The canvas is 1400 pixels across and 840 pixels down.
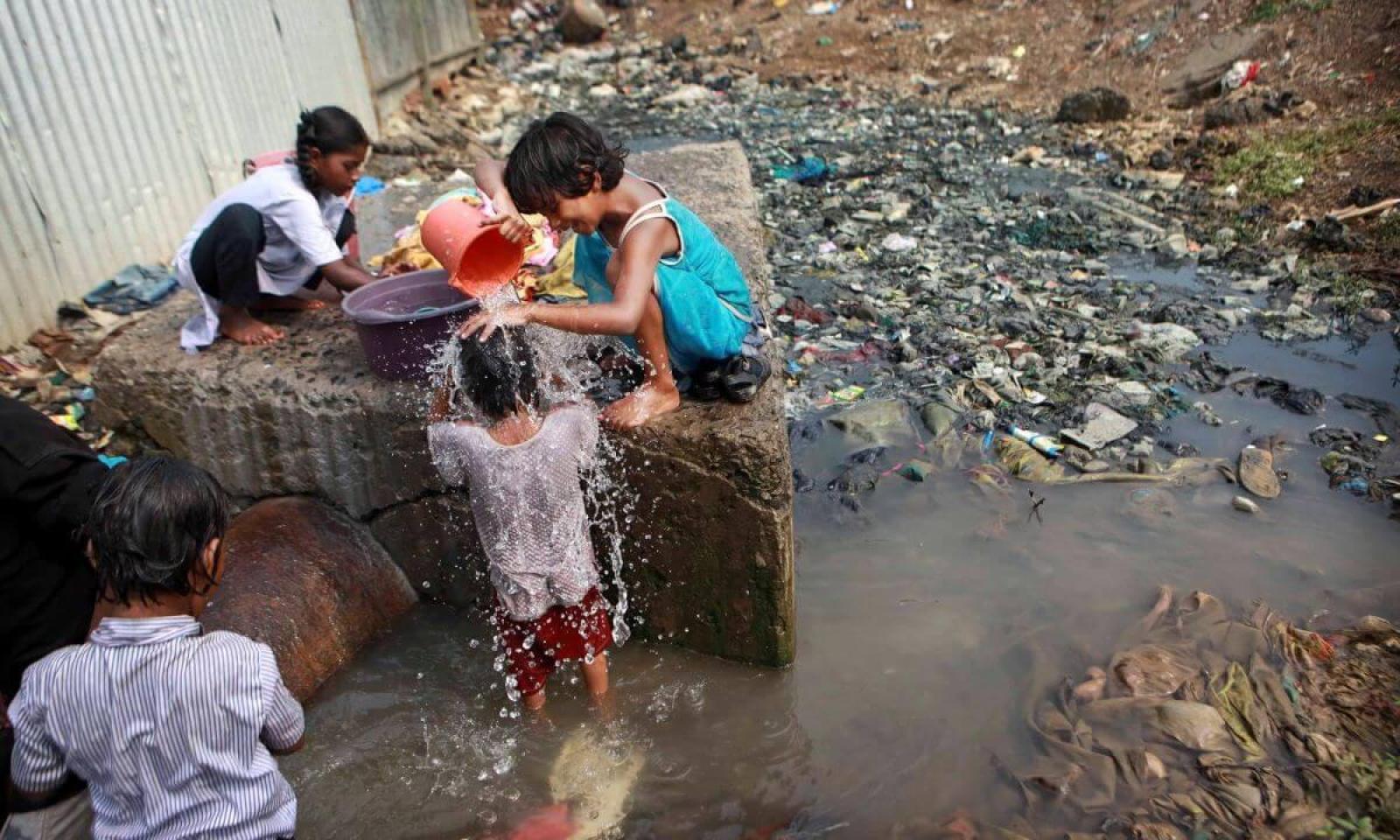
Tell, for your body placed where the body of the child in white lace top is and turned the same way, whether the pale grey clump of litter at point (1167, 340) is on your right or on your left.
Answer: on your right

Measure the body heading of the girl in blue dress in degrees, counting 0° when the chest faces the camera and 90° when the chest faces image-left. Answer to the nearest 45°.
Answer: approximately 90°

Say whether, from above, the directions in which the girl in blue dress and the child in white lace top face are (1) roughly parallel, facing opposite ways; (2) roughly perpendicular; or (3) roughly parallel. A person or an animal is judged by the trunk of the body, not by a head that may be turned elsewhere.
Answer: roughly perpendicular

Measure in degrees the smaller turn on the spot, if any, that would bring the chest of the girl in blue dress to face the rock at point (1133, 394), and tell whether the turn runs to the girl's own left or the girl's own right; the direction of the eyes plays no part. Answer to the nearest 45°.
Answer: approximately 135° to the girl's own right

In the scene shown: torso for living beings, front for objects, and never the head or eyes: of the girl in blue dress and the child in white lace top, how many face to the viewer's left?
1

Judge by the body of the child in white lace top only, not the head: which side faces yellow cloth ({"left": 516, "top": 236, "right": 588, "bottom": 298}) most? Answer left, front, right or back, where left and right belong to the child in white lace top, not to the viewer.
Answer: front

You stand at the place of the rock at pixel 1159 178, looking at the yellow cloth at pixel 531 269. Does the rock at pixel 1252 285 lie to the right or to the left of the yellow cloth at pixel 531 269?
left

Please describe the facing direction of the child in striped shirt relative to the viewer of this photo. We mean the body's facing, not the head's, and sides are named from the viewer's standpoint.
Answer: facing away from the viewer

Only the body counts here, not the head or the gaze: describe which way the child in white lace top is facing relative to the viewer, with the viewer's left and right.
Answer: facing away from the viewer

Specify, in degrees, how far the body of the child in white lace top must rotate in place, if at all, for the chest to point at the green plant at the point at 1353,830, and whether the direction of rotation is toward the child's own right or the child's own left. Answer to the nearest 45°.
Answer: approximately 135° to the child's own right

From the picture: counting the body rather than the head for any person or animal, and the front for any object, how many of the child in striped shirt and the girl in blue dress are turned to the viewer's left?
1

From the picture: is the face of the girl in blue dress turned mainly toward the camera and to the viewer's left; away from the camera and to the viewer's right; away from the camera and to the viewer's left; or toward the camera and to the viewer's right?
toward the camera and to the viewer's left

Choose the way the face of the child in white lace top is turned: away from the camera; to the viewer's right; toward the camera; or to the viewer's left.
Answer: away from the camera
